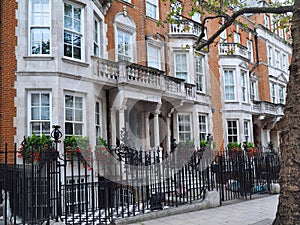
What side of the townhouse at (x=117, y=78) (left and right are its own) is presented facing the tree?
front

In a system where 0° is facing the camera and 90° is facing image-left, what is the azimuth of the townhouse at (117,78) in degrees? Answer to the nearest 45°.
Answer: approximately 315°

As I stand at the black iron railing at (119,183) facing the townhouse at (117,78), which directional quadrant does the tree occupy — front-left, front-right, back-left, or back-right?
back-right
